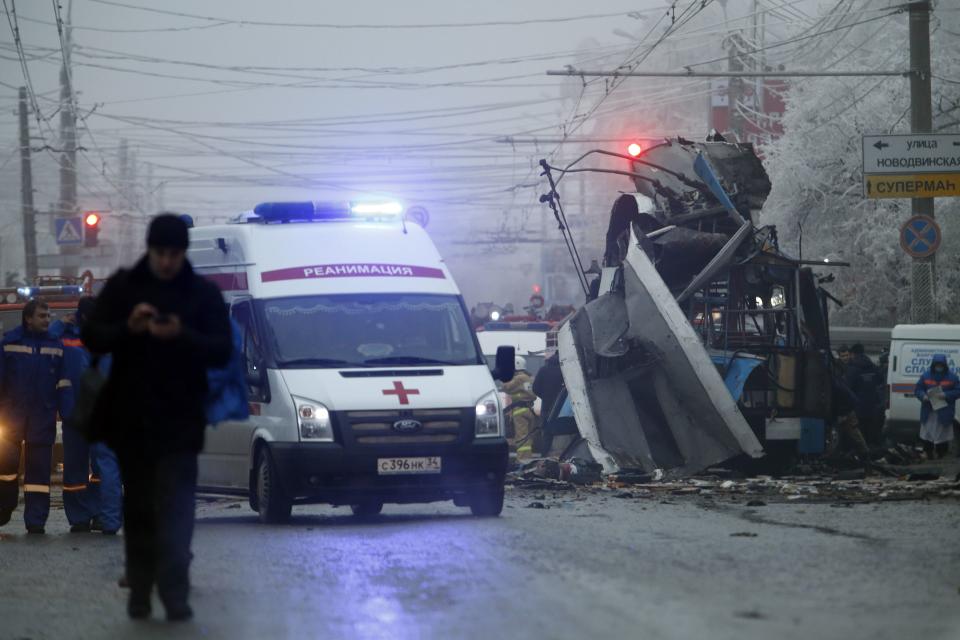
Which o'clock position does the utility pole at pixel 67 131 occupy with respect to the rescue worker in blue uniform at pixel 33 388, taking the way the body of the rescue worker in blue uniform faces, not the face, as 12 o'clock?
The utility pole is roughly at 6 o'clock from the rescue worker in blue uniform.

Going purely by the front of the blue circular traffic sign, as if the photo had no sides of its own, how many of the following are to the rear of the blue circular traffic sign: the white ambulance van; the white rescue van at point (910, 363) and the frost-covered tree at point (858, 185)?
1

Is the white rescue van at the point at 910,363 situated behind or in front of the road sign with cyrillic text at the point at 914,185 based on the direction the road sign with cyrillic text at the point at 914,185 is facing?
in front
